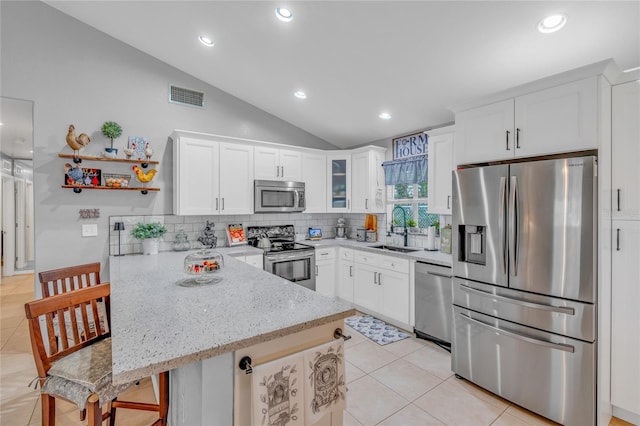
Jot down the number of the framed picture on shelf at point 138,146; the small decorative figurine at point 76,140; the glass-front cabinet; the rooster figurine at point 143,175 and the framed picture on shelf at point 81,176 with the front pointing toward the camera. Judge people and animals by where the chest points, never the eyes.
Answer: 3

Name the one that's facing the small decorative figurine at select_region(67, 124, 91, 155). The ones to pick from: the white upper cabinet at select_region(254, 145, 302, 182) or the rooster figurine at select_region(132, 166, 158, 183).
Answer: the rooster figurine

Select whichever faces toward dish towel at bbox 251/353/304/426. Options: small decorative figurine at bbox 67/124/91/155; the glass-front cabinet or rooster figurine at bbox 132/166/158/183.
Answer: the glass-front cabinet

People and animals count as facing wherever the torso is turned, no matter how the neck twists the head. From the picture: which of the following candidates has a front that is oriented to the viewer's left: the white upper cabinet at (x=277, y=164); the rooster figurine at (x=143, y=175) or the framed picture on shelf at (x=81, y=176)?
the rooster figurine

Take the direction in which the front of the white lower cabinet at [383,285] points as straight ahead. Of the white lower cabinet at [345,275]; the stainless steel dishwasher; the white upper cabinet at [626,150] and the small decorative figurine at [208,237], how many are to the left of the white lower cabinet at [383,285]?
2

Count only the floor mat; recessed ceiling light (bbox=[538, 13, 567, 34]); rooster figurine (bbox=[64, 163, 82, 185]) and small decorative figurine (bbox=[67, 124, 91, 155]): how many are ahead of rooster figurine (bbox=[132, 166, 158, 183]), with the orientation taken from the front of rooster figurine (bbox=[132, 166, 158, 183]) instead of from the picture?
2
